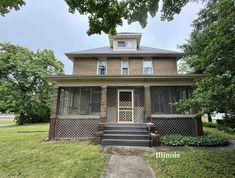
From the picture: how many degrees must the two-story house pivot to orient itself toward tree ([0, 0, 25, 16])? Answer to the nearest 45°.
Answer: approximately 45° to its right

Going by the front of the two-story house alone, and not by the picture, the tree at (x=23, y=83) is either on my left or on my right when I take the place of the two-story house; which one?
on my right

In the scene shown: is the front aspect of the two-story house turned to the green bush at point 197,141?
no

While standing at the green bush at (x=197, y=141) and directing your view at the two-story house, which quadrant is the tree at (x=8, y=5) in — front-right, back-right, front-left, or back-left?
front-left

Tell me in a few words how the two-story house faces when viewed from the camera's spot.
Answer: facing the viewer

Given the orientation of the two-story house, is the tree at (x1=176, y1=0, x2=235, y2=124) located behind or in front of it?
in front

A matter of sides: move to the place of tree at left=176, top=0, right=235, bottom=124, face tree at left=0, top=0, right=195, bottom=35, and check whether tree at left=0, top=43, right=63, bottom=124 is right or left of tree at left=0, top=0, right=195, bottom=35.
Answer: right

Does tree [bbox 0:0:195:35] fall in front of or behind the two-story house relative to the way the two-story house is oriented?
in front

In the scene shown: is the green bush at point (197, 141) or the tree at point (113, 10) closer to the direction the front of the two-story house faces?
the tree
